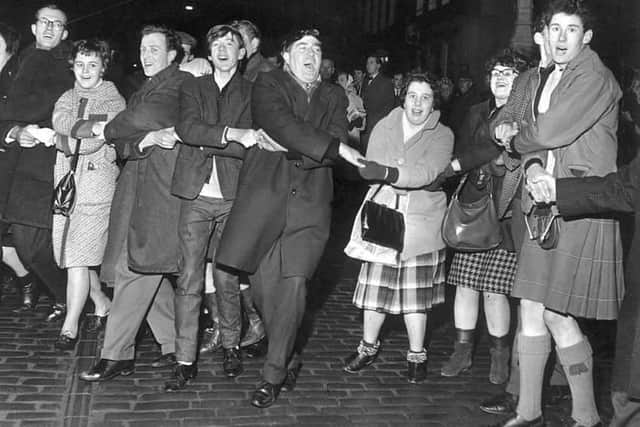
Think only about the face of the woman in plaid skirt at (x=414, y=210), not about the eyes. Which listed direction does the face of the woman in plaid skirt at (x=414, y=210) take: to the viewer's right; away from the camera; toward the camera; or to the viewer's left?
toward the camera

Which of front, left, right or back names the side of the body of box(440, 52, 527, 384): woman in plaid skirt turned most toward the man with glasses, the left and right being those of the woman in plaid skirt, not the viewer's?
right

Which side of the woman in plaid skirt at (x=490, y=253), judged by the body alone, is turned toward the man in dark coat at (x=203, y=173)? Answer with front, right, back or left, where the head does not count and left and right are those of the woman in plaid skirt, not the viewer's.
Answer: right

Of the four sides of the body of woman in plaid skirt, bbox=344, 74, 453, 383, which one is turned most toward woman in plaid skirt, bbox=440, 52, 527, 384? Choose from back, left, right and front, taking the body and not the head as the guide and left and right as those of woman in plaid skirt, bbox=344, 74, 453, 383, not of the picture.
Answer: left

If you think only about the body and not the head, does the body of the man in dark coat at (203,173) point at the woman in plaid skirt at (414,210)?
no

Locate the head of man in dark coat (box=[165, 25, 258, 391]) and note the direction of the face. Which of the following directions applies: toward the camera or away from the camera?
toward the camera

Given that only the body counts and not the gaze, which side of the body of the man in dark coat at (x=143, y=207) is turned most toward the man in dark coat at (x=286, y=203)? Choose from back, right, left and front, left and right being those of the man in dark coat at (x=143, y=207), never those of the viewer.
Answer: left

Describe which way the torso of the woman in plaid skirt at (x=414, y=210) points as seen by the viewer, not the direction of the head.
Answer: toward the camera

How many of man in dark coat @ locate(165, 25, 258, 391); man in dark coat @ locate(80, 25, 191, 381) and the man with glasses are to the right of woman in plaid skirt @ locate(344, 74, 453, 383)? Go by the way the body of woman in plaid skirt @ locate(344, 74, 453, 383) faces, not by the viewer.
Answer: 3

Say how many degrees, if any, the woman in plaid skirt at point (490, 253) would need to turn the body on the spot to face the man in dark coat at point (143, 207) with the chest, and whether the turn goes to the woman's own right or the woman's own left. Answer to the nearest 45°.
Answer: approximately 90° to the woman's own right

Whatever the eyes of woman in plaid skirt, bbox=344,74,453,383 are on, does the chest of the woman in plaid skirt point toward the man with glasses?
no

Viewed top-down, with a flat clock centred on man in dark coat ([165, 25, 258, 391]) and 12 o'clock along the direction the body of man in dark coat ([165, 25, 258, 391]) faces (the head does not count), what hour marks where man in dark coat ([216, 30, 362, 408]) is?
man in dark coat ([216, 30, 362, 408]) is roughly at 10 o'clock from man in dark coat ([165, 25, 258, 391]).

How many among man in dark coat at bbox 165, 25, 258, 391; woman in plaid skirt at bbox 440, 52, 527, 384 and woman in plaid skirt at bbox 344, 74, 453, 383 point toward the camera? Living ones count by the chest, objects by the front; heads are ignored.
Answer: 3

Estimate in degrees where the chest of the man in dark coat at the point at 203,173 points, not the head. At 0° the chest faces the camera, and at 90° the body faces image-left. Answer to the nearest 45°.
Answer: approximately 0°

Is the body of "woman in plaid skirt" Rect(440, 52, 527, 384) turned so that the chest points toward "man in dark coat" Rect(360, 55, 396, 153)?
no

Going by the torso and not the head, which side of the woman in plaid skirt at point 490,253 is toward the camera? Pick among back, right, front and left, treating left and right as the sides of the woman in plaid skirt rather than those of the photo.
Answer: front

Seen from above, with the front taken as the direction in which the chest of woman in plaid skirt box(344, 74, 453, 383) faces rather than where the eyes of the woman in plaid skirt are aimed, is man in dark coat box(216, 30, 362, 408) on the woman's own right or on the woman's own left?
on the woman's own right
